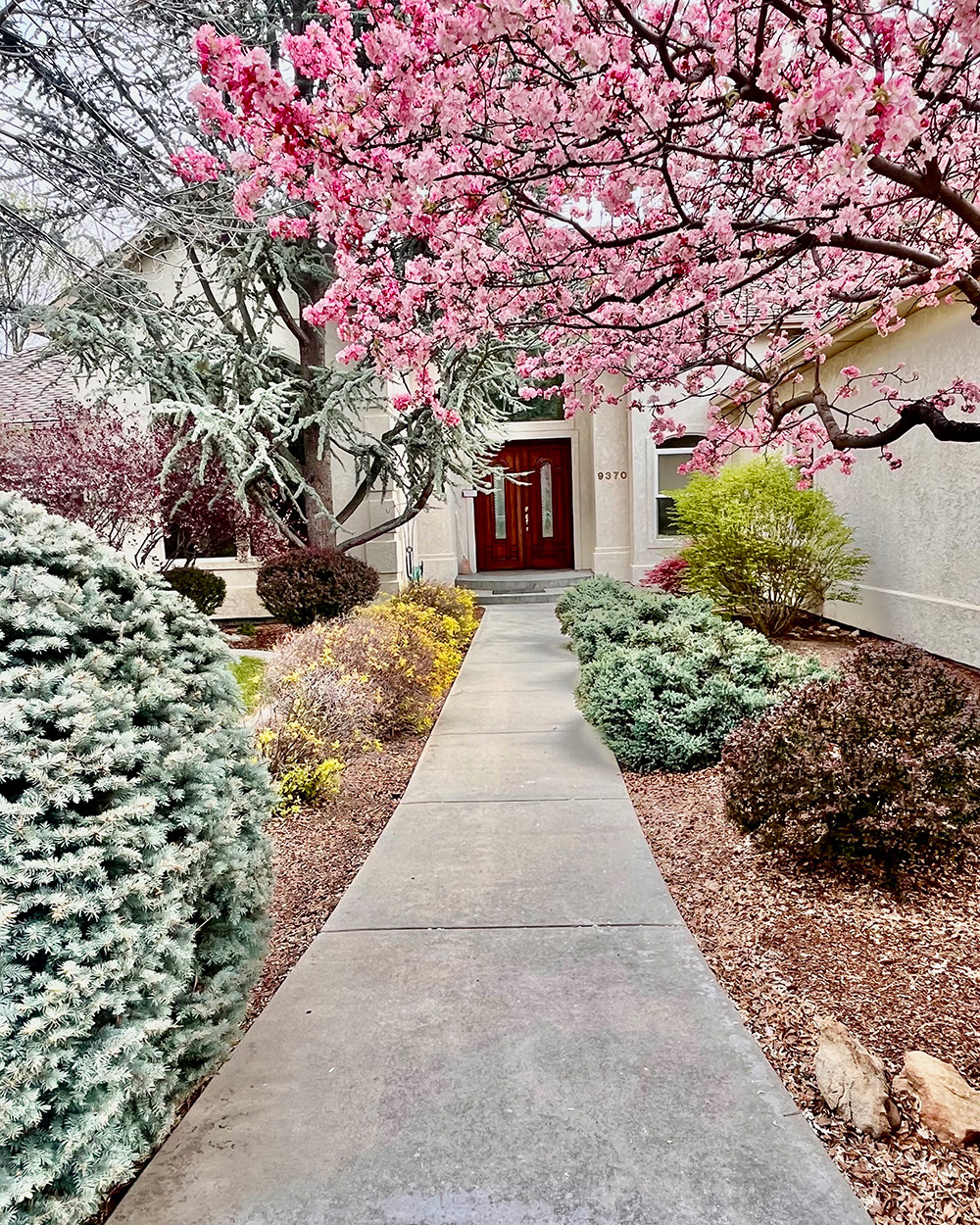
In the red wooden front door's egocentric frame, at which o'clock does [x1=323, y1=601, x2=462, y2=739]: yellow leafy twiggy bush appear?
The yellow leafy twiggy bush is roughly at 12 o'clock from the red wooden front door.

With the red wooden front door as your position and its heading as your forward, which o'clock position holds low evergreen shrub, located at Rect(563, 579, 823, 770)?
The low evergreen shrub is roughly at 12 o'clock from the red wooden front door.

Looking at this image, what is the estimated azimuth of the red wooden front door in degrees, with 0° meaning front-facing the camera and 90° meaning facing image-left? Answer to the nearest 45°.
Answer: approximately 0°

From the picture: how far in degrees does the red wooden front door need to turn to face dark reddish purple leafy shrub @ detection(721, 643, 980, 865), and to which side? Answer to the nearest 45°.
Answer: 0° — it already faces it

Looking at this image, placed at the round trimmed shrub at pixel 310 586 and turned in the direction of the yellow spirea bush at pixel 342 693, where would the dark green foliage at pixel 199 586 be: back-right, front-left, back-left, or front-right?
back-right

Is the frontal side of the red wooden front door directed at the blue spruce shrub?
yes
